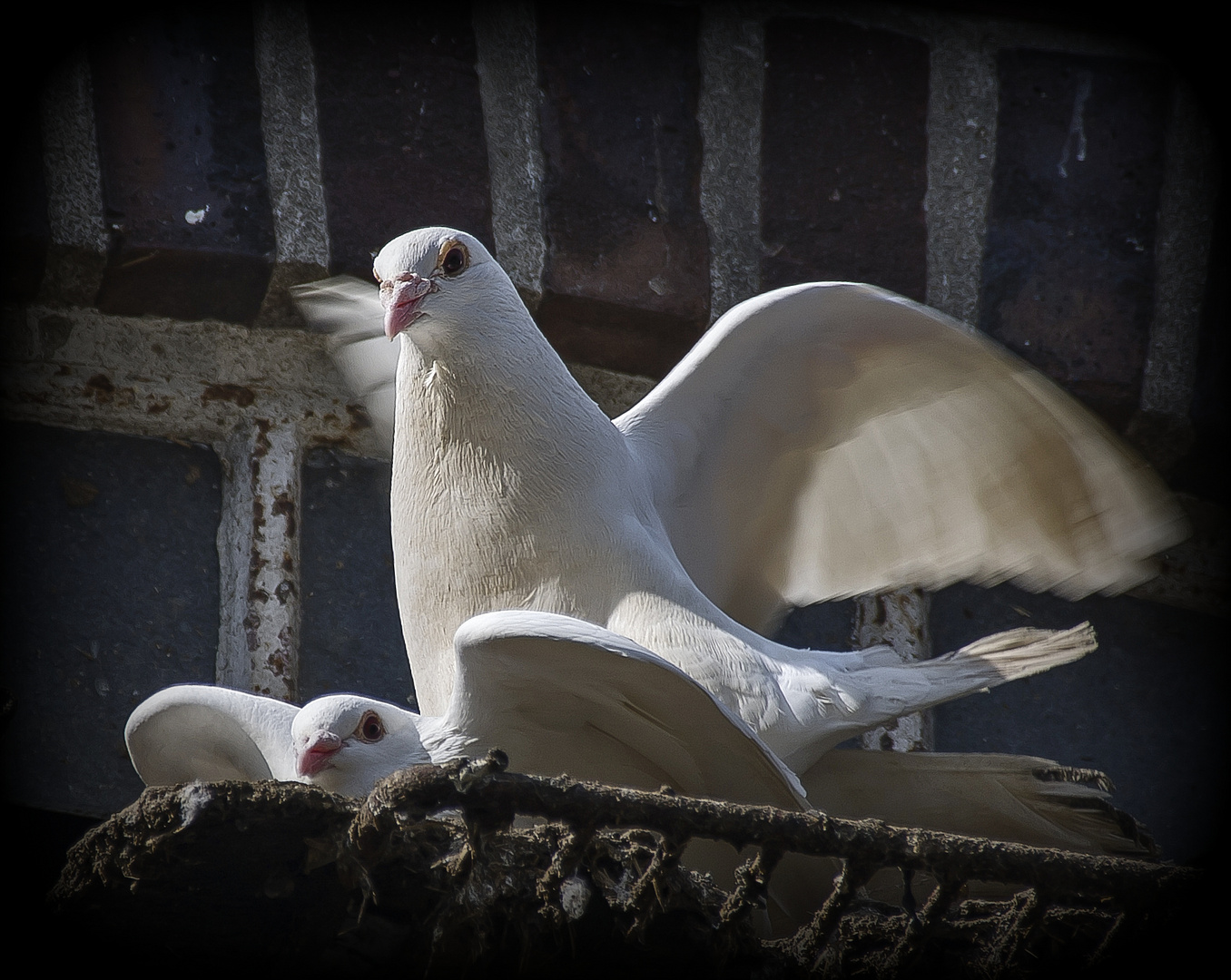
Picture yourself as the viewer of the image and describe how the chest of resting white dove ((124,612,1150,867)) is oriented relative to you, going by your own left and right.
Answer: facing the viewer and to the left of the viewer
